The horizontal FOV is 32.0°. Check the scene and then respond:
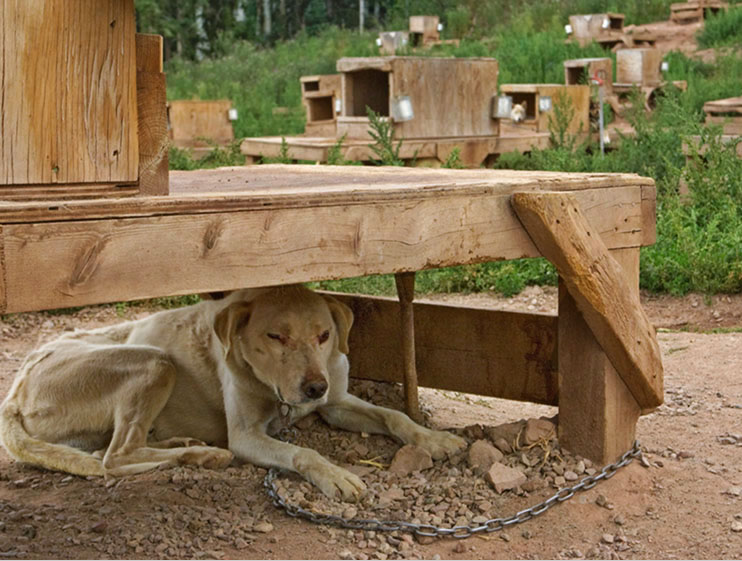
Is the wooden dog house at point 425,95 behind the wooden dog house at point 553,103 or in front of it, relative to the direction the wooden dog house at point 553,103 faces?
in front

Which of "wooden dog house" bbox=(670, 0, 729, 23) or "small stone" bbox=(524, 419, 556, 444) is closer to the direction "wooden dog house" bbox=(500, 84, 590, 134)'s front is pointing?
the small stone

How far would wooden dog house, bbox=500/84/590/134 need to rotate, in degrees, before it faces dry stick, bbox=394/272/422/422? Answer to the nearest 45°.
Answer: approximately 45° to its left

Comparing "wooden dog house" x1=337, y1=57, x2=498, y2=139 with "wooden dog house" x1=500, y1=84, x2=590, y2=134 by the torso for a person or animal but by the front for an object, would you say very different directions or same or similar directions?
same or similar directions

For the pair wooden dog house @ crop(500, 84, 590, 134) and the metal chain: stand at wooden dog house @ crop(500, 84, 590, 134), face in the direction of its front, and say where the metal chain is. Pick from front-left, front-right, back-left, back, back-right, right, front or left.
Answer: front-left

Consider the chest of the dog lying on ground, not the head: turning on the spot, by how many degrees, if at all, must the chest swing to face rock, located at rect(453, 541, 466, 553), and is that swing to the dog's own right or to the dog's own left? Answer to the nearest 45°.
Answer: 0° — it already faces it

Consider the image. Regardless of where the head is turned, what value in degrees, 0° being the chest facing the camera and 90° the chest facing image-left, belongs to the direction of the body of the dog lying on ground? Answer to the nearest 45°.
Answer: approximately 315°

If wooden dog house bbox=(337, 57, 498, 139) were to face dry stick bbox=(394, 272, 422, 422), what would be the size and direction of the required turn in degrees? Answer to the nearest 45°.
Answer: approximately 45° to its left

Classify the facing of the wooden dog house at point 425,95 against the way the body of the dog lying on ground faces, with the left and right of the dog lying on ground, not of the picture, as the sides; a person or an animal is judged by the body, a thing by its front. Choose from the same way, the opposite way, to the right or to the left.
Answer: to the right

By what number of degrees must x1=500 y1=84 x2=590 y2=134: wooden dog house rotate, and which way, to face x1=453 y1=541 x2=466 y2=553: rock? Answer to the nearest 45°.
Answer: approximately 45° to its left

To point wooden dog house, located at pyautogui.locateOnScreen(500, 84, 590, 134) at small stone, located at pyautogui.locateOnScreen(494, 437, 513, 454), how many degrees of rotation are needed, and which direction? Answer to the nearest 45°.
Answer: approximately 45° to its left

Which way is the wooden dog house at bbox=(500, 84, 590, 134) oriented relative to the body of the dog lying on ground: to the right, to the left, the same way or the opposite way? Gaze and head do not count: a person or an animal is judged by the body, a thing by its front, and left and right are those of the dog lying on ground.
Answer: to the right

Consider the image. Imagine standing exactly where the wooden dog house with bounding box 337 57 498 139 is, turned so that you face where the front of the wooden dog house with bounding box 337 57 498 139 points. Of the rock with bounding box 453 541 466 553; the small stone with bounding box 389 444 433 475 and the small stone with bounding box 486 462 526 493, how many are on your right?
0

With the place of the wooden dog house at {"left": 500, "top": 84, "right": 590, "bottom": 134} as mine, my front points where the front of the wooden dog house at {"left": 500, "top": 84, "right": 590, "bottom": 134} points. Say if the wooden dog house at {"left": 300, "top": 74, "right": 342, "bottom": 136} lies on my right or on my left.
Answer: on my right

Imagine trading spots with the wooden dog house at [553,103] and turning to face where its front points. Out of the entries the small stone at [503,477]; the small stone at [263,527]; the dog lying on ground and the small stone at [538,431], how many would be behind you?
0
